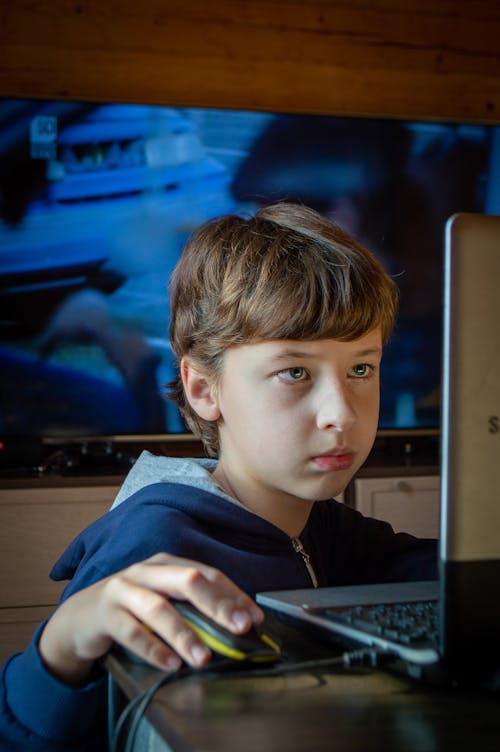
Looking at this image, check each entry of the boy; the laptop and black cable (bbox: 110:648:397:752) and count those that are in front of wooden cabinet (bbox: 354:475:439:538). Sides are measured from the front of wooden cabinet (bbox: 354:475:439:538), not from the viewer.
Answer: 3

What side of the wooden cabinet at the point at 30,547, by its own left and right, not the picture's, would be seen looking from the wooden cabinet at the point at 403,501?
left

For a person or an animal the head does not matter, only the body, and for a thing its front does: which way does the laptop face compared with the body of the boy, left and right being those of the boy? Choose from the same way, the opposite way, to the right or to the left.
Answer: the opposite way

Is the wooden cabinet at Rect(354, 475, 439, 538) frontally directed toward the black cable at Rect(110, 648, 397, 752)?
yes

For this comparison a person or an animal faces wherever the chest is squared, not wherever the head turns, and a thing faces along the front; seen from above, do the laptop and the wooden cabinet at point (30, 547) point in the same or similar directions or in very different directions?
very different directions

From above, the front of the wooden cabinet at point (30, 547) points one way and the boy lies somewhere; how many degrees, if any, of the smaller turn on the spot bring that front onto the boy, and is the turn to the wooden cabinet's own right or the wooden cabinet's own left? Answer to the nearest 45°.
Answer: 0° — it already faces them

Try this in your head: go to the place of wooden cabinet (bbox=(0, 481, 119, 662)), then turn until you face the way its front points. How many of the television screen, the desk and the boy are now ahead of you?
2

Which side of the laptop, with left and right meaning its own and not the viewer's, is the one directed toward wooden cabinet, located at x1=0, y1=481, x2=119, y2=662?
front

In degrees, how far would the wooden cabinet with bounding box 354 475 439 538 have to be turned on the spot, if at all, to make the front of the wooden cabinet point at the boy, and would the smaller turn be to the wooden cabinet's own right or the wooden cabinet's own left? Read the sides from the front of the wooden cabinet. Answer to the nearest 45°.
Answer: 0° — it already faces them

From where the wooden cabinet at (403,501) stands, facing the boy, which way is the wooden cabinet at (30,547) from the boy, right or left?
right

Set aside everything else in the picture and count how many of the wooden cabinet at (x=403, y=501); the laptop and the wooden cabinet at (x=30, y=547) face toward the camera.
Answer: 2

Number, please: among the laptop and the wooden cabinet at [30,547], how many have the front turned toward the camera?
1

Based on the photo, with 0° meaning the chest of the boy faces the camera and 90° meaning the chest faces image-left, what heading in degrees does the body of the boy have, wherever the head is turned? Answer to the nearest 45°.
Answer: approximately 315°
